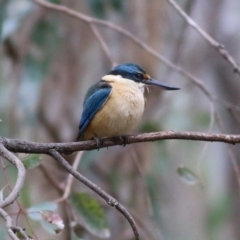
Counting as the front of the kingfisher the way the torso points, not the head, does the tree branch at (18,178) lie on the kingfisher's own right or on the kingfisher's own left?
on the kingfisher's own right

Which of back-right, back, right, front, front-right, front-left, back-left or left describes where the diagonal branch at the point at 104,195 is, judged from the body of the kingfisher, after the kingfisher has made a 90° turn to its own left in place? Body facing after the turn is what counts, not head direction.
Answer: back-right
